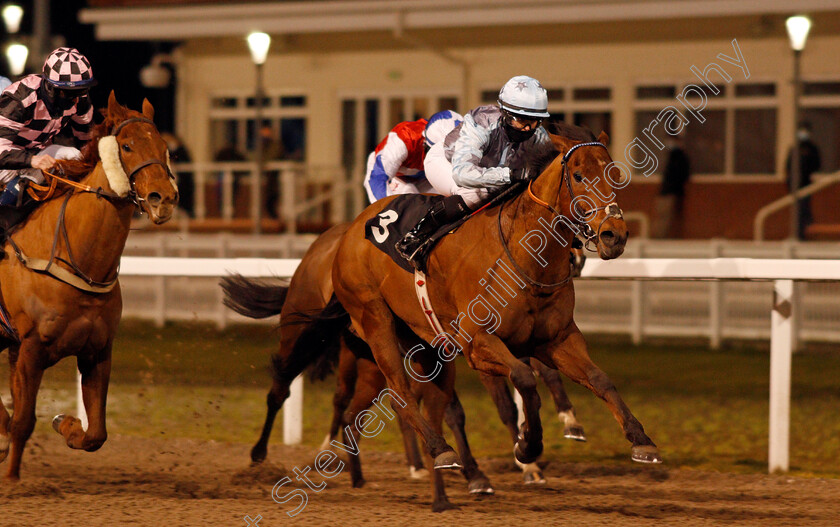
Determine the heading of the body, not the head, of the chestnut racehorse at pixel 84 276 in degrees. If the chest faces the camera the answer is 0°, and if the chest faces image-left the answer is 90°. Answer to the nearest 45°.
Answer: approximately 315°

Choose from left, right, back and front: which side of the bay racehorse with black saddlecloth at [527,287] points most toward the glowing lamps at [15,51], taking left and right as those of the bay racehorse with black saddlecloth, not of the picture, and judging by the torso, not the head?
back

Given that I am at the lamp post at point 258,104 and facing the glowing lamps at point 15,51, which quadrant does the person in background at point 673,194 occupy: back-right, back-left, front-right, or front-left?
back-right

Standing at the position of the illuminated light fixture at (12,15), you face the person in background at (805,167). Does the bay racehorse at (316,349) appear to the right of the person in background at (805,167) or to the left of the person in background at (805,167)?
right

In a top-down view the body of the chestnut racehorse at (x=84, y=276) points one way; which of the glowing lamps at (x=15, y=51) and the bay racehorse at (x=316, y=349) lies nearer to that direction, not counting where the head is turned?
the bay racehorse

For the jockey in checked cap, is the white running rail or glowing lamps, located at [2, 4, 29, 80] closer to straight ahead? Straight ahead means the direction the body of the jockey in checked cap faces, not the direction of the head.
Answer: the white running rail

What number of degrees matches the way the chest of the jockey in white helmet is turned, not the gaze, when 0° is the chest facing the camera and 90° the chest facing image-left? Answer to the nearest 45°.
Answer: approximately 315°

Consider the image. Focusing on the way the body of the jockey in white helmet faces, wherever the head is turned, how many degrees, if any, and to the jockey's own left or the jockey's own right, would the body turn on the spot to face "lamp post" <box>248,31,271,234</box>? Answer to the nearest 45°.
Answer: approximately 135° to the jockey's own left

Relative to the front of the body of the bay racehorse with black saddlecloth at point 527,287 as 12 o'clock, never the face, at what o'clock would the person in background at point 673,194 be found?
The person in background is roughly at 8 o'clock from the bay racehorse with black saddlecloth.

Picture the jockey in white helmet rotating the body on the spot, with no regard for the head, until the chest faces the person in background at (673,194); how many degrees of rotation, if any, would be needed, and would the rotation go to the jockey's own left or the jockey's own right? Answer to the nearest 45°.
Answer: approximately 135° to the jockey's own left

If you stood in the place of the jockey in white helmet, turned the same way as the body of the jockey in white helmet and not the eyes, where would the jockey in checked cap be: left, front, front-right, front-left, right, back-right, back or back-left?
back-right
